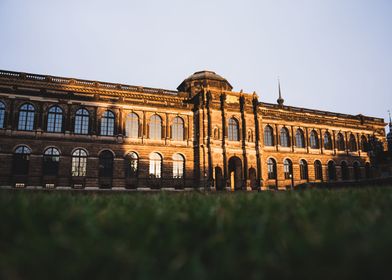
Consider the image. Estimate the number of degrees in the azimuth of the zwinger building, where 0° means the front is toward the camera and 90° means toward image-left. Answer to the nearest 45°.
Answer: approximately 315°
